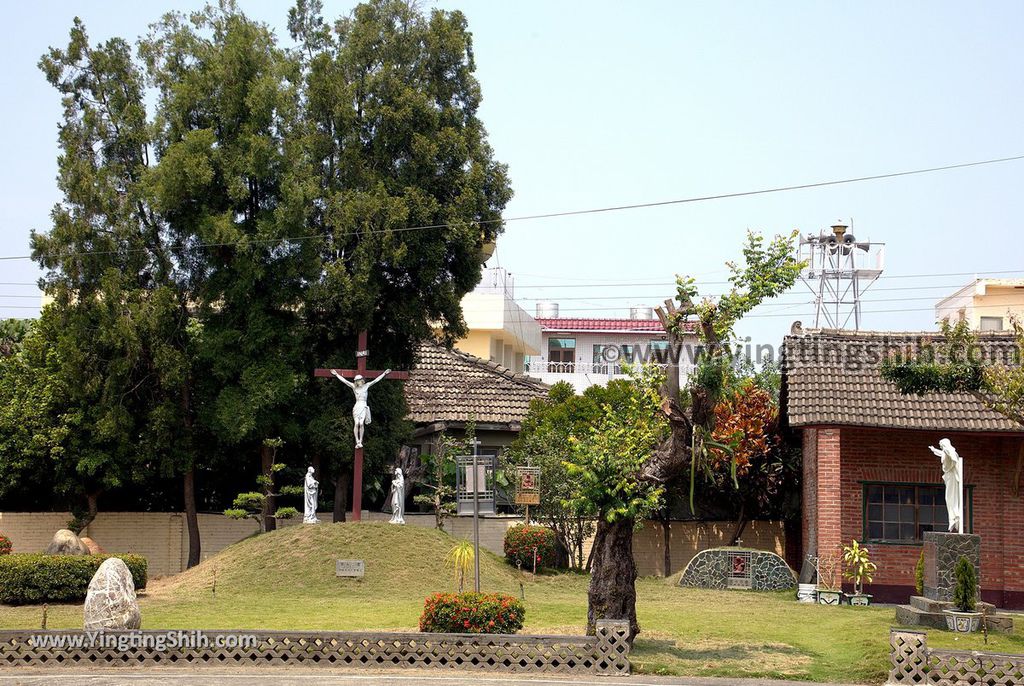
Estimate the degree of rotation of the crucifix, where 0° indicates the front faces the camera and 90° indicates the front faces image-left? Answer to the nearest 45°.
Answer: approximately 0°

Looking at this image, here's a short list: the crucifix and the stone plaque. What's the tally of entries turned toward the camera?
2

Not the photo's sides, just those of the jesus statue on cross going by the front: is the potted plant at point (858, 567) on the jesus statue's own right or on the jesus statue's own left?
on the jesus statue's own left

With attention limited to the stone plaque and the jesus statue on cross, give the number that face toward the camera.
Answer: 2

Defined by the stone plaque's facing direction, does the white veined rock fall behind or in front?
in front

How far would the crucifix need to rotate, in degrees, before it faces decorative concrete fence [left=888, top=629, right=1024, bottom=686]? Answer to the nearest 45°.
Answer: approximately 45° to its left

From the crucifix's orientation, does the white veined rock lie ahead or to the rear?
ahead

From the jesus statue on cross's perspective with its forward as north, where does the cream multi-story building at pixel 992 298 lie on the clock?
The cream multi-story building is roughly at 8 o'clock from the jesus statue on cross.
